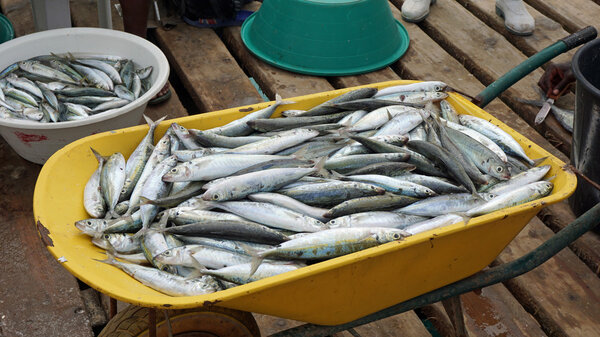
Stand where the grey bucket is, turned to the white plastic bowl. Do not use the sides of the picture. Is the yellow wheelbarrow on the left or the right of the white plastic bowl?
left

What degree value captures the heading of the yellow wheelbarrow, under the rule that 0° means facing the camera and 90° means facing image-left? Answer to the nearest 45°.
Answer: approximately 45°

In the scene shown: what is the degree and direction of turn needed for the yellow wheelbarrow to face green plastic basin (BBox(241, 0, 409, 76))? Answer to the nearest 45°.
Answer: approximately 135° to its right

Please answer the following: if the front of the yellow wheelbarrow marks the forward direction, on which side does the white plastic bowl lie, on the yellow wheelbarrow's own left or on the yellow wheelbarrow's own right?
on the yellow wheelbarrow's own right

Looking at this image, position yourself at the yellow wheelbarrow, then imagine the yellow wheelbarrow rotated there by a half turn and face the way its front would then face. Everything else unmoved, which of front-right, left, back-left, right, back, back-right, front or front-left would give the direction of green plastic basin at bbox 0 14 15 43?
left

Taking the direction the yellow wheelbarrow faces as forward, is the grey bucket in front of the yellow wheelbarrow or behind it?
behind
